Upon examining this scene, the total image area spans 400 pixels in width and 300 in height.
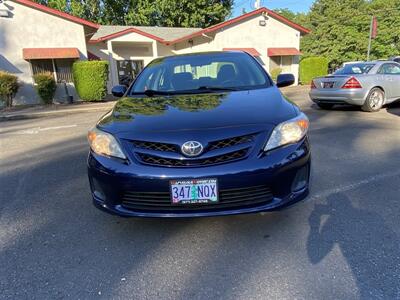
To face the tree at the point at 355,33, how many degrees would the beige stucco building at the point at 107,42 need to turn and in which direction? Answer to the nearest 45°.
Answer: approximately 135° to its left

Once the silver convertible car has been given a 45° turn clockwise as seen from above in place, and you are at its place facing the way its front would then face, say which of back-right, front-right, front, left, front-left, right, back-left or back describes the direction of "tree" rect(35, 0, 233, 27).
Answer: back-left

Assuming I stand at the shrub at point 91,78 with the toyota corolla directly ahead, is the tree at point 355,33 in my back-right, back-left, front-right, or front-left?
back-left

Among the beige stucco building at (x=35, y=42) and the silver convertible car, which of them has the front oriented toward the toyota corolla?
the beige stucco building

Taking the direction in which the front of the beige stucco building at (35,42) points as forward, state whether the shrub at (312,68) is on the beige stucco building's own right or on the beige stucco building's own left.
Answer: on the beige stucco building's own left

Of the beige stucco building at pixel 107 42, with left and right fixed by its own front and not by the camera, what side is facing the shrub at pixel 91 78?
front

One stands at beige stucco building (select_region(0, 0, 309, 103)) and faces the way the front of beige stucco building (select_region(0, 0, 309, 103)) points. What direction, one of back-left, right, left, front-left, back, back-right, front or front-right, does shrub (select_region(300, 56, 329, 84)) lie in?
left

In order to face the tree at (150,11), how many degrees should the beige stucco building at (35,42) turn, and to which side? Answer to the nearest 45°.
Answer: approximately 135° to its left

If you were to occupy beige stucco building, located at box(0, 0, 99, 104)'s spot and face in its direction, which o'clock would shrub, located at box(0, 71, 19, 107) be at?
The shrub is roughly at 1 o'clock from the beige stucco building.

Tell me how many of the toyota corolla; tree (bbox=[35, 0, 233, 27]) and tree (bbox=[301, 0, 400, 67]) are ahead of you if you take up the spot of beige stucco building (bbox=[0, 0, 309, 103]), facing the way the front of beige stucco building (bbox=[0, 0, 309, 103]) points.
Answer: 1

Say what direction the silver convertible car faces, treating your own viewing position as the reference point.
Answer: facing away from the viewer and to the right of the viewer

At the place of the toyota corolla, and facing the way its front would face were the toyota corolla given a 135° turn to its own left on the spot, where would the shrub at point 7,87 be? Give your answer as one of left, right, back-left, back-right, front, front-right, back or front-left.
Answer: left

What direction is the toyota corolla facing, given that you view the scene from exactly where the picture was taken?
facing the viewer

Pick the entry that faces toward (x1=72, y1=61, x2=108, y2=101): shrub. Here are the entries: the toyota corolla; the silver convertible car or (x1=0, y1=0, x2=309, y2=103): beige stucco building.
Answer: the beige stucco building

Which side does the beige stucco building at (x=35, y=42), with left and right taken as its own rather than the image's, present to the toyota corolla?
front
